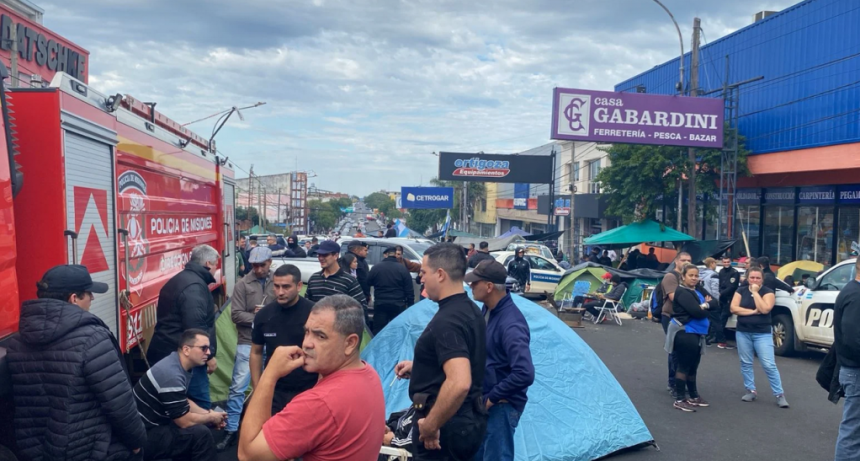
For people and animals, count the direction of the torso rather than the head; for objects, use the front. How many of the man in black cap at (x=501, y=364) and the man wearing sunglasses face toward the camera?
0

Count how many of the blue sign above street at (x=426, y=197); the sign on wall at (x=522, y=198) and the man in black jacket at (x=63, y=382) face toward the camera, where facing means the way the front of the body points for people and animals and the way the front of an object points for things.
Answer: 2

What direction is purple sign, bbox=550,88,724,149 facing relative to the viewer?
toward the camera

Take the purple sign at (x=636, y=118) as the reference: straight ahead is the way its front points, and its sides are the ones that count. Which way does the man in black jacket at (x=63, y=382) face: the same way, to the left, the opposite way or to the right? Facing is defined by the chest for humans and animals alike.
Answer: the opposite way

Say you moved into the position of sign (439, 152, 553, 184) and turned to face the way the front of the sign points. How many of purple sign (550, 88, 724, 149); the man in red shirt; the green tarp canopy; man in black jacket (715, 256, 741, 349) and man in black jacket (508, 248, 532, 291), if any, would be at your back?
0

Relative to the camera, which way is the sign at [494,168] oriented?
toward the camera

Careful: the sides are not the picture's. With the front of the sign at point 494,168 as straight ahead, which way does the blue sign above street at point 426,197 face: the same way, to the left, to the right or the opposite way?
the same way

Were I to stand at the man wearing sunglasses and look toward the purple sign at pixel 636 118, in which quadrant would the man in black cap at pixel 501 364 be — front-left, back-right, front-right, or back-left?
front-right

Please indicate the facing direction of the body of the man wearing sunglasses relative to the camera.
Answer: to the viewer's right

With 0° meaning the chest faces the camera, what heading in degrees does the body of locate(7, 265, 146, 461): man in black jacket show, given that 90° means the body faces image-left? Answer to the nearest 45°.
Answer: approximately 225°

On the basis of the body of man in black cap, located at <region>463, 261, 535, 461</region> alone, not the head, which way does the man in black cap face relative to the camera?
to the viewer's left

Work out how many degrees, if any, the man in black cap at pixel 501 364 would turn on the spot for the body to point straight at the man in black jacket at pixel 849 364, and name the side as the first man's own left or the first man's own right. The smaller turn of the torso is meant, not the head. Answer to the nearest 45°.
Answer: approximately 135° to the first man's own right

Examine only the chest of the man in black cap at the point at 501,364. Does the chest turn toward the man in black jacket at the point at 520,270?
no

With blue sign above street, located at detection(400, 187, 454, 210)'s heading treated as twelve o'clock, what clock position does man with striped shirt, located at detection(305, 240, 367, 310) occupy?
The man with striped shirt is roughly at 12 o'clock from the blue sign above street.

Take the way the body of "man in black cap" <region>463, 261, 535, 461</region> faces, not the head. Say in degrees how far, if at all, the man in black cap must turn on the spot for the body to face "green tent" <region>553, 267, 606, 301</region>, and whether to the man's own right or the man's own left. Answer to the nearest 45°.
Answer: approximately 90° to the man's own right

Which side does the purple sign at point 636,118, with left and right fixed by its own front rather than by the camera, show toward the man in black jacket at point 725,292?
front

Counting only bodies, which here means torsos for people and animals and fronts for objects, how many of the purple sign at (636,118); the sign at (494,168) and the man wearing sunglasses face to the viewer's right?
1

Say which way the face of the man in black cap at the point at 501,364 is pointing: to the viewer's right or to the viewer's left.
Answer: to the viewer's left

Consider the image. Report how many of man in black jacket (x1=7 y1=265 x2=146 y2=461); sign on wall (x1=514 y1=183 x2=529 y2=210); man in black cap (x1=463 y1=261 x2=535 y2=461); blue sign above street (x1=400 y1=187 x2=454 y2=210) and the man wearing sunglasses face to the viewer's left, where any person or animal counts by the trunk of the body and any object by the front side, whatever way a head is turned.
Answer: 1

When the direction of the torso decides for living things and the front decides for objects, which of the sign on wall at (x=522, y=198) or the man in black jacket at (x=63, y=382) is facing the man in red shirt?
the sign on wall

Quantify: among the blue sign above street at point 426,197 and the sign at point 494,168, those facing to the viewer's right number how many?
0
